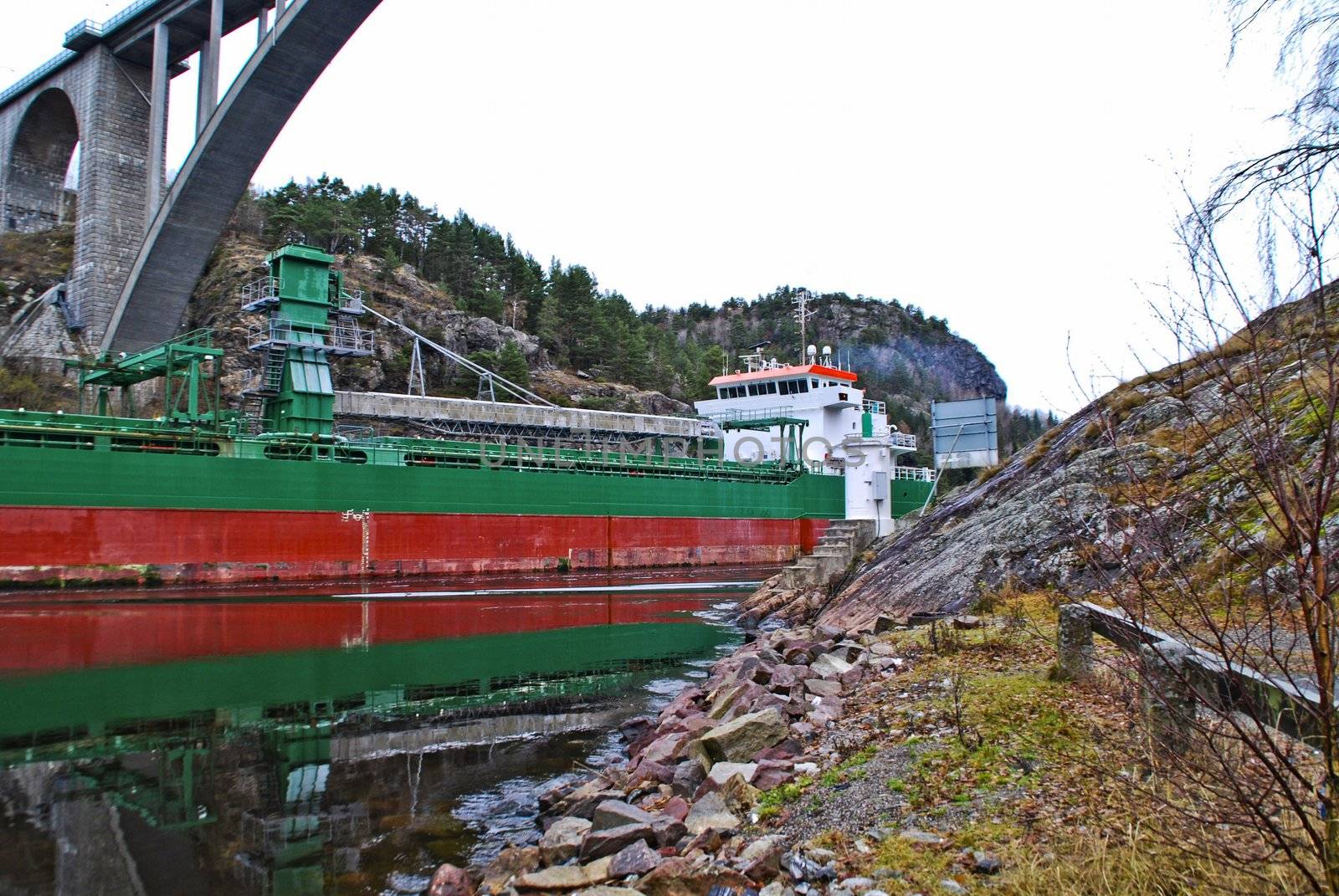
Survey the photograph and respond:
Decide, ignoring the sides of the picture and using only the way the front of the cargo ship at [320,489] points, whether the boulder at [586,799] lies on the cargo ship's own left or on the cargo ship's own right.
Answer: on the cargo ship's own left

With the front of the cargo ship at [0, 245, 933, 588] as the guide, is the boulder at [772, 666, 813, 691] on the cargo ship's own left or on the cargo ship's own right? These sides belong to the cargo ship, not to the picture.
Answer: on the cargo ship's own left

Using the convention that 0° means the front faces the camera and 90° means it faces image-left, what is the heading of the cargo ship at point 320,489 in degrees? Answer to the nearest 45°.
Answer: approximately 45°

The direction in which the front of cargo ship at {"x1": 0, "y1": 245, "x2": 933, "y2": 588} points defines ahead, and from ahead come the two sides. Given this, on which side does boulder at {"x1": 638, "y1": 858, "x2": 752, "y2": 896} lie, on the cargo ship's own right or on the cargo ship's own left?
on the cargo ship's own left

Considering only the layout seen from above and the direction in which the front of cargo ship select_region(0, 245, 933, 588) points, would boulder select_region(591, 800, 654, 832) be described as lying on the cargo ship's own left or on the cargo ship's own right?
on the cargo ship's own left
